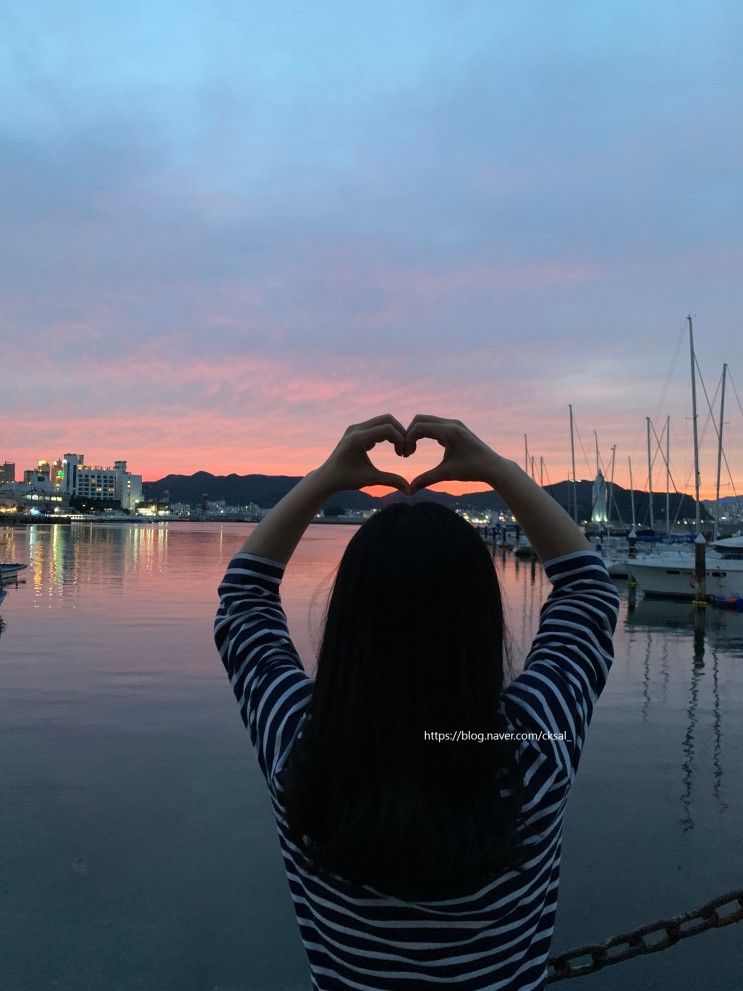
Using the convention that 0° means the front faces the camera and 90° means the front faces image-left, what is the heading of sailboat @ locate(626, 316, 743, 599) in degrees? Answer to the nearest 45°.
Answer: approximately 90°

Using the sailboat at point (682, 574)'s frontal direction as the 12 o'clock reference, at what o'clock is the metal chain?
The metal chain is roughly at 9 o'clock from the sailboat.
